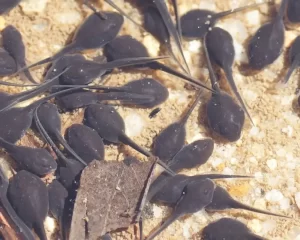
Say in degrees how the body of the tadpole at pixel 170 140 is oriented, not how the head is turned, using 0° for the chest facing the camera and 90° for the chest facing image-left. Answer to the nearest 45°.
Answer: approximately 45°

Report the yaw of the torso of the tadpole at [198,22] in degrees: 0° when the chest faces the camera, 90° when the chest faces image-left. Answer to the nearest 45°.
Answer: approximately 90°

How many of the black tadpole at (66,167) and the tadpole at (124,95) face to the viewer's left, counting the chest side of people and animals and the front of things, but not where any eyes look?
0

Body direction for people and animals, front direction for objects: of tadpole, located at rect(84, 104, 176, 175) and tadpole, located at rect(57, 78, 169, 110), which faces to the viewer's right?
tadpole, located at rect(57, 78, 169, 110)

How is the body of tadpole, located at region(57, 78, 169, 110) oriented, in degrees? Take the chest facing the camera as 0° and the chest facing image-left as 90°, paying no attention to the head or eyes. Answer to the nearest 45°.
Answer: approximately 270°

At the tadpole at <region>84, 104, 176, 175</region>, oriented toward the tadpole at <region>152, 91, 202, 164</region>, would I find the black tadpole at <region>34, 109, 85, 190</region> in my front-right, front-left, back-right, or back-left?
back-right

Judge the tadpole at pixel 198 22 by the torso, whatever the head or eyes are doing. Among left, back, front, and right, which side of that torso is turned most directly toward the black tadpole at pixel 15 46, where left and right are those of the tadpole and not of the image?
front

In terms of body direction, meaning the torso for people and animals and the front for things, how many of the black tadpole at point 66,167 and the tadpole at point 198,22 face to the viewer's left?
1
